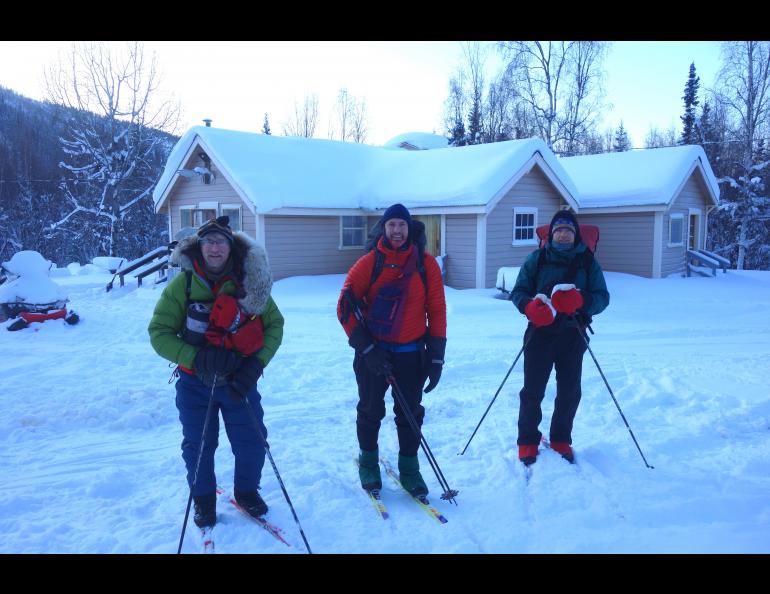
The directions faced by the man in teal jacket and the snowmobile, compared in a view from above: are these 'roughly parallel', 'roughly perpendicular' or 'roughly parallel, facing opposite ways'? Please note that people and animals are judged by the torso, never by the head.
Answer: roughly perpendicular

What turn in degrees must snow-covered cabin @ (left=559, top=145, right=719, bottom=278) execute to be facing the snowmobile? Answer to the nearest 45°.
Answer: approximately 90° to its right

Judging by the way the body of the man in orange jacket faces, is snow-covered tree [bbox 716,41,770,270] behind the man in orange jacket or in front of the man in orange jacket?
behind

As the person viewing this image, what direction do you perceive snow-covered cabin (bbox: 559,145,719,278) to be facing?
facing the viewer and to the right of the viewer

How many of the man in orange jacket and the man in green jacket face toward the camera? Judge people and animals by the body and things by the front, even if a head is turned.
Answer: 2

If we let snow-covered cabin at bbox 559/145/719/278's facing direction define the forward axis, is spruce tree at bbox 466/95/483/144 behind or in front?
behind

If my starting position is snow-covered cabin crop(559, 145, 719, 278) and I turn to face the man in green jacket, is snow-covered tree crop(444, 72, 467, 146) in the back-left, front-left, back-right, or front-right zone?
back-right

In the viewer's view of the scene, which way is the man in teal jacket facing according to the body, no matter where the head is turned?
toward the camera

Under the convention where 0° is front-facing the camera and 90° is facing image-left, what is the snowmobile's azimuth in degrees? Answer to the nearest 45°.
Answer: approximately 315°

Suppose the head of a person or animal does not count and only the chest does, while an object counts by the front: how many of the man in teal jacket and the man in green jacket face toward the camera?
2

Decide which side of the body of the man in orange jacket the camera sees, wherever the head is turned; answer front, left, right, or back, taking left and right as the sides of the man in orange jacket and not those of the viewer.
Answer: front

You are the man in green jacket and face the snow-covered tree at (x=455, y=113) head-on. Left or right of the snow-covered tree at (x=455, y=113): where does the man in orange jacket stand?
right
